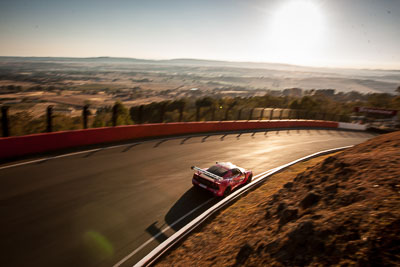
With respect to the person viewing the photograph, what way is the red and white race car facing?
facing away from the viewer and to the right of the viewer

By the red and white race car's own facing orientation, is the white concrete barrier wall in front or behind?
in front
